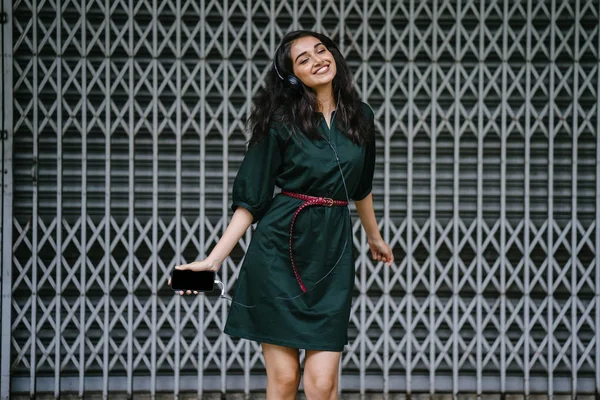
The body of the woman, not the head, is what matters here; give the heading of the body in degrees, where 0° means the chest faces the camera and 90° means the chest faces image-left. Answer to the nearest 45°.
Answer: approximately 315°

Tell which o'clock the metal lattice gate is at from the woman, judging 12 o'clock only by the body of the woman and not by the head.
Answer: The metal lattice gate is roughly at 7 o'clock from the woman.
